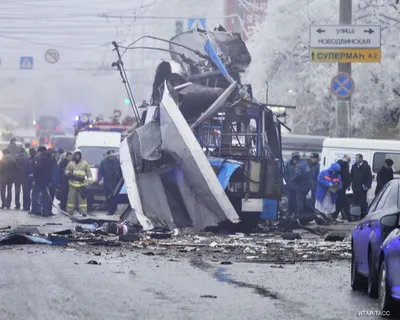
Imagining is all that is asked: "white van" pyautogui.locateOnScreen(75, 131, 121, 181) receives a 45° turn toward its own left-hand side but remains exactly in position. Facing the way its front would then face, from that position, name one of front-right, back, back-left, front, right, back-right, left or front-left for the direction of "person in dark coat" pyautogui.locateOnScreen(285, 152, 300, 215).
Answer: front

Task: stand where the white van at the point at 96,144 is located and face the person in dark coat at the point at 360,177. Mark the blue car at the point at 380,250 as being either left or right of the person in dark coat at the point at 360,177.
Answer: right

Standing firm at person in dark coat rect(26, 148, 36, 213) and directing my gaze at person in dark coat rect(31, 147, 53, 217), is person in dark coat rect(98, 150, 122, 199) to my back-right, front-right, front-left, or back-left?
front-left

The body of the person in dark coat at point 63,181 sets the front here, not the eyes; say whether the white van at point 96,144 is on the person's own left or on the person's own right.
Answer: on the person's own left

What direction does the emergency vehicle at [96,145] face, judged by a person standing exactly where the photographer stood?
facing the viewer

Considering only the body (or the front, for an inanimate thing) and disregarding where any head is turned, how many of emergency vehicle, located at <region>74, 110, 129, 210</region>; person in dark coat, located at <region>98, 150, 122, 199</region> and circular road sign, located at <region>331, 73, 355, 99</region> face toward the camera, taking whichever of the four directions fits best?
3

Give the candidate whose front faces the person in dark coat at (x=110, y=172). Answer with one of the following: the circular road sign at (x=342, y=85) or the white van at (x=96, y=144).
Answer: the white van

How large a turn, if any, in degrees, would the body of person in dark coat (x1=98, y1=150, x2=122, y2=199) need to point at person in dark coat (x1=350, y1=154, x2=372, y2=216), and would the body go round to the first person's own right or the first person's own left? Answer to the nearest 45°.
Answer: approximately 90° to the first person's own left

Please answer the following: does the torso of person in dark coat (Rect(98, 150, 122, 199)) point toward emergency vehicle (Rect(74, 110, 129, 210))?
no

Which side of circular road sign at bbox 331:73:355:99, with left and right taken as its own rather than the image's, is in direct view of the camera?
front
